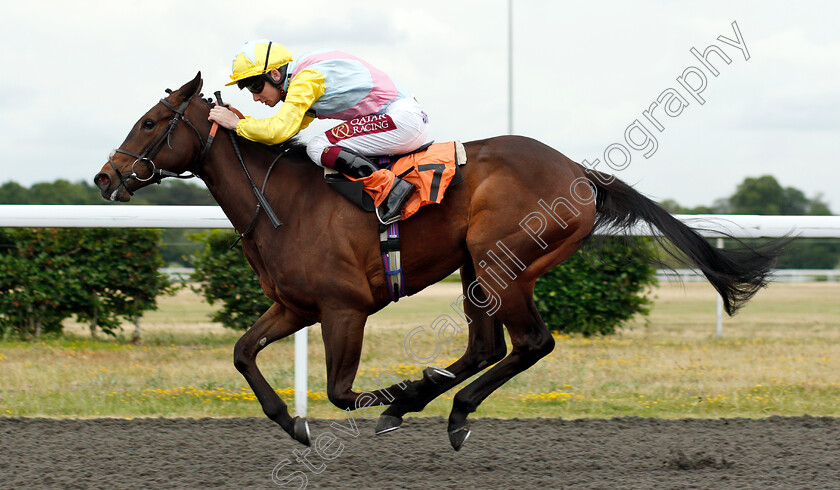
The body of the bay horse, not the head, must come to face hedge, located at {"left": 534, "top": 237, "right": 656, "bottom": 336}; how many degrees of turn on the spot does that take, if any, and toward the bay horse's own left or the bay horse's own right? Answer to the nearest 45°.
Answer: approximately 135° to the bay horse's own right

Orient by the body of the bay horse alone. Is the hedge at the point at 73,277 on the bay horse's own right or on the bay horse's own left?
on the bay horse's own right

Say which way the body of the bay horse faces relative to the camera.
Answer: to the viewer's left

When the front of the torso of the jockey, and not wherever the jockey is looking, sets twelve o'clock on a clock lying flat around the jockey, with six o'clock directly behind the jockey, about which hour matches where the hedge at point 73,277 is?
The hedge is roughly at 2 o'clock from the jockey.

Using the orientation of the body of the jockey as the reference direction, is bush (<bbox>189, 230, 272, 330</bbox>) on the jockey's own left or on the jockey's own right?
on the jockey's own right

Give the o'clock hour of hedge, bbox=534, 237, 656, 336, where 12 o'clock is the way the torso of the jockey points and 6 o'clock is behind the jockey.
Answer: The hedge is roughly at 4 o'clock from the jockey.

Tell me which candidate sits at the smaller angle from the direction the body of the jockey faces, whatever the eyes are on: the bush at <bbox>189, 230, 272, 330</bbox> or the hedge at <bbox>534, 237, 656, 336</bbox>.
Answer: the bush

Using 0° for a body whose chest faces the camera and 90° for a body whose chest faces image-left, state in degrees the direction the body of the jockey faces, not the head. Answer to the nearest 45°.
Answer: approximately 90°

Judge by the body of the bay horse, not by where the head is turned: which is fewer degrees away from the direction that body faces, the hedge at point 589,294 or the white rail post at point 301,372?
the white rail post

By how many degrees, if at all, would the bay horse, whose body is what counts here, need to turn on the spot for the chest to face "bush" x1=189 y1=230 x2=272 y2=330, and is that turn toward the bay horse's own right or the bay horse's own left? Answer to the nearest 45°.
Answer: approximately 90° to the bay horse's own right
